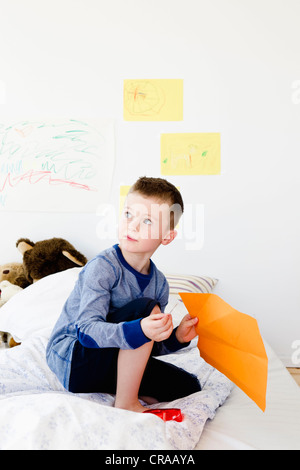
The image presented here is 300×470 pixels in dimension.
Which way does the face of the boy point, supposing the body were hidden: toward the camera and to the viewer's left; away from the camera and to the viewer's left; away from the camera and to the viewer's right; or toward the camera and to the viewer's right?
toward the camera and to the viewer's left

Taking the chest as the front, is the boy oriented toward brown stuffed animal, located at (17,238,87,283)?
no

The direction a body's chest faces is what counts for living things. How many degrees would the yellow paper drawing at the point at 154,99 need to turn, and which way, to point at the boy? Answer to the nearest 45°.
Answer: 0° — it already faces them

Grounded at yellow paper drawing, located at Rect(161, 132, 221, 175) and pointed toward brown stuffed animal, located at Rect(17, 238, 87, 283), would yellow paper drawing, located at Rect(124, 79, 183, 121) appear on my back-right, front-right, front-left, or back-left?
front-right

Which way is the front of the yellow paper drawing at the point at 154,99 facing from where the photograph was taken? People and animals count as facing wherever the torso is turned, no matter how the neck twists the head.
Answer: facing the viewer

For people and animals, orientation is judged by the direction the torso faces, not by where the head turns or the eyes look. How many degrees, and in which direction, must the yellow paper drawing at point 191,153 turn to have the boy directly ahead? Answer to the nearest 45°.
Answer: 0° — it already faces them

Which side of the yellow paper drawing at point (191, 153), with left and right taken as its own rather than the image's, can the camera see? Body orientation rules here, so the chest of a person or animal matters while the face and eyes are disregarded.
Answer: front

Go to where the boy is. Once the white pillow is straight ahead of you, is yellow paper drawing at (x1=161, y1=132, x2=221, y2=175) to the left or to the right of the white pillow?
right

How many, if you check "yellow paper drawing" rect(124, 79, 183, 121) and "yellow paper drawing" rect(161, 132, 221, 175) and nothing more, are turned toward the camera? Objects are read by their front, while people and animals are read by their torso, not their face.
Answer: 2

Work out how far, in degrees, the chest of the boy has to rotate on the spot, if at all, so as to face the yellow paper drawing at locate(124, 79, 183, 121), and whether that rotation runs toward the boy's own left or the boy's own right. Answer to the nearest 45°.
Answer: approximately 135° to the boy's own left

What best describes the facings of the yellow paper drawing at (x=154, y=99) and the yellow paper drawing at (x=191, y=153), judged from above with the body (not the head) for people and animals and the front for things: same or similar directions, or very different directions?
same or similar directions

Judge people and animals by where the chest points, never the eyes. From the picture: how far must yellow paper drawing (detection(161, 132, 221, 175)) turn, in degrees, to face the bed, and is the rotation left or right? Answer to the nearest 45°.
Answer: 0° — it already faces it

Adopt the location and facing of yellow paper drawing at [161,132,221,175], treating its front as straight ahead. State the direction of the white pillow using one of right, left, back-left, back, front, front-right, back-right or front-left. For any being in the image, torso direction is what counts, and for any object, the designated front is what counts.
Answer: front-right
